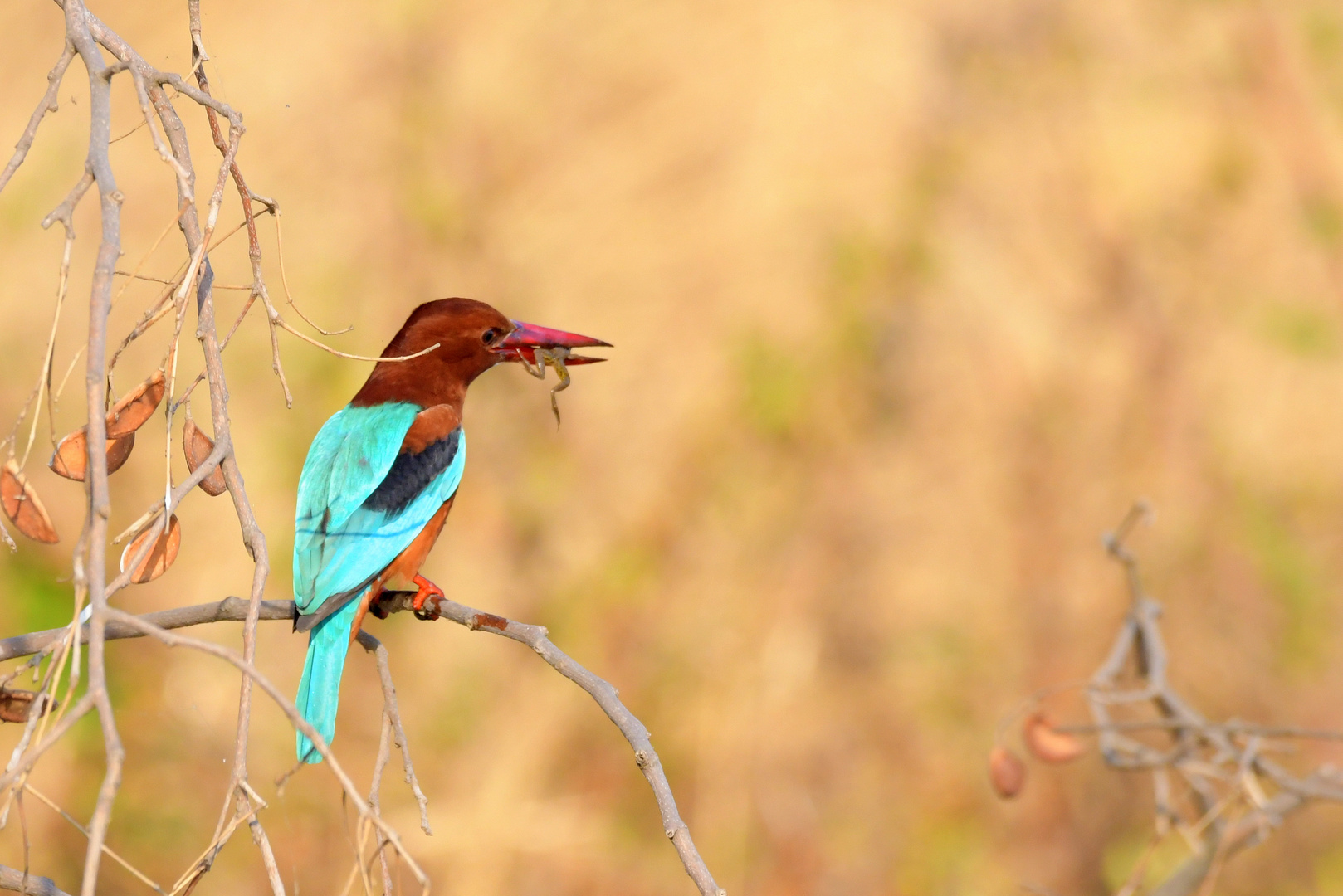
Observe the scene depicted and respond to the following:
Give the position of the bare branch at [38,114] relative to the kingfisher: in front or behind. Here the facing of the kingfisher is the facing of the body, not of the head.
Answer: behind

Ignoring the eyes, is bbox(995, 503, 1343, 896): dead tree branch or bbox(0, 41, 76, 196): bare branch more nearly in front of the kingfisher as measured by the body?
the dead tree branch

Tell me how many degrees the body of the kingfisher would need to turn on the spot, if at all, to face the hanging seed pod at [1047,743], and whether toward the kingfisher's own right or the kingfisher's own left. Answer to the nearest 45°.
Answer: approximately 45° to the kingfisher's own right

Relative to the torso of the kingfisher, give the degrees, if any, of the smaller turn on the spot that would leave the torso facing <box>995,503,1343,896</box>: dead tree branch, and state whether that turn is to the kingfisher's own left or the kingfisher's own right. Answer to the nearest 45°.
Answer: approximately 45° to the kingfisher's own right

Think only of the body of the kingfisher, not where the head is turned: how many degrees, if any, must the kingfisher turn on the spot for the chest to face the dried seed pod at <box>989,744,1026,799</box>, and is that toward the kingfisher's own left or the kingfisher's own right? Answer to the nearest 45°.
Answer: approximately 45° to the kingfisher's own right

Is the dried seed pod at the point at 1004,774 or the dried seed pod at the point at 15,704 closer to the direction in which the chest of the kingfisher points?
the dried seed pod at the point at 1004,774

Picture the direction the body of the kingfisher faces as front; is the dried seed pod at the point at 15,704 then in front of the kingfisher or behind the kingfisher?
behind

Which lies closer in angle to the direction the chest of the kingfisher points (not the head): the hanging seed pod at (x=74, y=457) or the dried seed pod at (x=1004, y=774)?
the dried seed pod

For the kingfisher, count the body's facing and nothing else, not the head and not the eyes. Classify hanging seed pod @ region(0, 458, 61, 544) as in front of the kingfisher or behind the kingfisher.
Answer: behind

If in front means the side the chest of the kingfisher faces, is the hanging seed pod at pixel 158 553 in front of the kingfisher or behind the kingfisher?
behind

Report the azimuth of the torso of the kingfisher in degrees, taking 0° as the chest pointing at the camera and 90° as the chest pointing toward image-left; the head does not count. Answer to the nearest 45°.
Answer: approximately 225°
